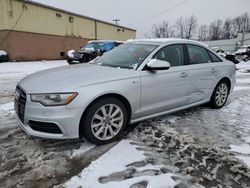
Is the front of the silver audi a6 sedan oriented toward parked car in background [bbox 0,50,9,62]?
no

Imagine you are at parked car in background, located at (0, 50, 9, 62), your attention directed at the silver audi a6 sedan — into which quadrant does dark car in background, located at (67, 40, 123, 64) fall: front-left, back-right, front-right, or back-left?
front-left

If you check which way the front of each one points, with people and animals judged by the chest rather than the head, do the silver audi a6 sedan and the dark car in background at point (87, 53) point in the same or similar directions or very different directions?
same or similar directions

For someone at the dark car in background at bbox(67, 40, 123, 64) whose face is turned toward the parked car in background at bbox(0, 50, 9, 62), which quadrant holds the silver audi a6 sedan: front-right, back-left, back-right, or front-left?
back-left

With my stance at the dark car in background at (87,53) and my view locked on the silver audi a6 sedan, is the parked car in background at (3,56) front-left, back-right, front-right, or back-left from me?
back-right

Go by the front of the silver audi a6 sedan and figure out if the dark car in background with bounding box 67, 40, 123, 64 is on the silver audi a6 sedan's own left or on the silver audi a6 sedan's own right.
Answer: on the silver audi a6 sedan's own right

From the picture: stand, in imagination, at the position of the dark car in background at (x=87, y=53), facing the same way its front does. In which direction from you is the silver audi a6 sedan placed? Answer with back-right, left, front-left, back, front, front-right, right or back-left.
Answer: front-left

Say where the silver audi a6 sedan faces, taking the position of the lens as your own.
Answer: facing the viewer and to the left of the viewer

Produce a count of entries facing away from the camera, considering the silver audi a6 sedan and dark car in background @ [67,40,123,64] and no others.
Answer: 0

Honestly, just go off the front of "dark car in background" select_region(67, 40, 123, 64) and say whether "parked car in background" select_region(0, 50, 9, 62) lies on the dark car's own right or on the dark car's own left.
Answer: on the dark car's own right
